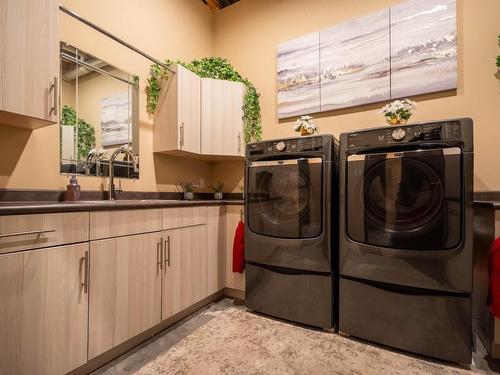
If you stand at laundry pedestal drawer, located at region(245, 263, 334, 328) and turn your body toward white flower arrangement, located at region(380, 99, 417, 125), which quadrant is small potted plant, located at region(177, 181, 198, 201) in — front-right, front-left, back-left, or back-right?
back-left

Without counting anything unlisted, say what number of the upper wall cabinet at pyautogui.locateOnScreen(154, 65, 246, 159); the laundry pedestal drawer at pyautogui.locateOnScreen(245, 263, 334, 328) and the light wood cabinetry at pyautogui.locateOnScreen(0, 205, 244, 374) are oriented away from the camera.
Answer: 0

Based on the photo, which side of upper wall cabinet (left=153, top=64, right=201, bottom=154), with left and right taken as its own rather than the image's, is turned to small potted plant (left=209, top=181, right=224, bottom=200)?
left

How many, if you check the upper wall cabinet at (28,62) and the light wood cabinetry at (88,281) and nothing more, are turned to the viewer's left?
0

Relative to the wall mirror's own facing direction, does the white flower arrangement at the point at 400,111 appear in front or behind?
in front

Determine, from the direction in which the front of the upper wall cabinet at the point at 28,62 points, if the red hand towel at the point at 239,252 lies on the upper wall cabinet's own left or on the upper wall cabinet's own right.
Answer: on the upper wall cabinet's own left

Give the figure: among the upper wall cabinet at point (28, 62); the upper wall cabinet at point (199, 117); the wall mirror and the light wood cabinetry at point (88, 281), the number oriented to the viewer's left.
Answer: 0

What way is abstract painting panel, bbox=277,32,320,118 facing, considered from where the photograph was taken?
facing the viewer and to the left of the viewer

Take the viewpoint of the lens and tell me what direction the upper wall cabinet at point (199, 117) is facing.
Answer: facing the viewer and to the right of the viewer

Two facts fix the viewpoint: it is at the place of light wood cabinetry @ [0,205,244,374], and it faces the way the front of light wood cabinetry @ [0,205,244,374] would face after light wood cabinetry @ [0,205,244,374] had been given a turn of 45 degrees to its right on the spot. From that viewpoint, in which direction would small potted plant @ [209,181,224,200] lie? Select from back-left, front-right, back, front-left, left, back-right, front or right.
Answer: back-left
